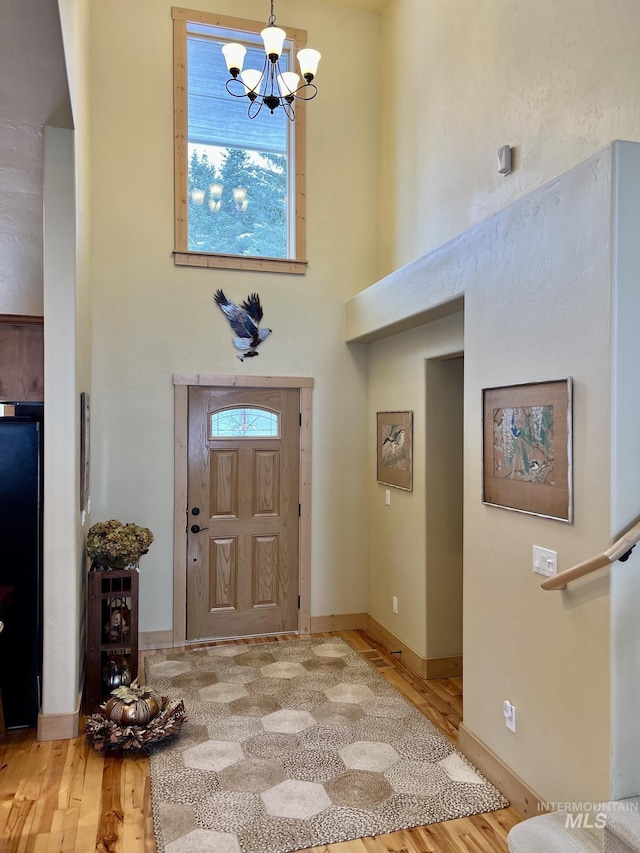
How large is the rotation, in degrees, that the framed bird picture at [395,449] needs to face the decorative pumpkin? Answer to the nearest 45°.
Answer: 0° — it already faces it

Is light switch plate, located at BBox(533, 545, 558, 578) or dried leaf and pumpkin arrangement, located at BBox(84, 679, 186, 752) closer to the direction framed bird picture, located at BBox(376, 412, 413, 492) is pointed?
the dried leaf and pumpkin arrangement

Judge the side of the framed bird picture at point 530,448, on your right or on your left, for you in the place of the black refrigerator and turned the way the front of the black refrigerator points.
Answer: on your left

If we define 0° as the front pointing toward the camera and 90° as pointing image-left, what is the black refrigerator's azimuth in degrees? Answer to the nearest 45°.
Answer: approximately 0°
